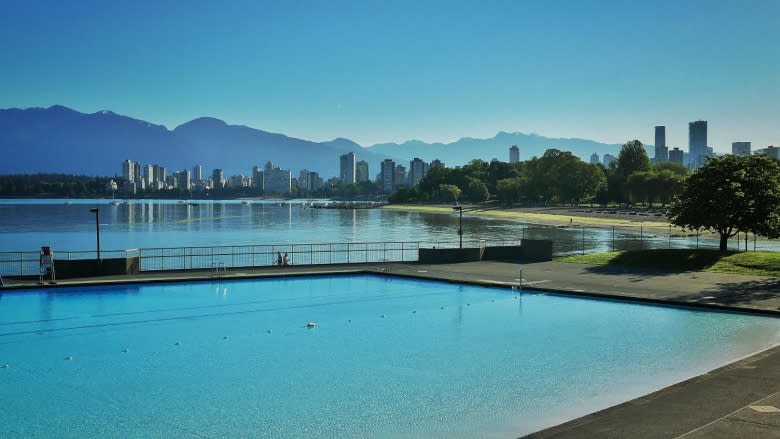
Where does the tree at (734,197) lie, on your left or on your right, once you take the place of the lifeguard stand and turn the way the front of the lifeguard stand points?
on your left

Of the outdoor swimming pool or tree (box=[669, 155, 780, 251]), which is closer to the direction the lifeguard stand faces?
the outdoor swimming pool

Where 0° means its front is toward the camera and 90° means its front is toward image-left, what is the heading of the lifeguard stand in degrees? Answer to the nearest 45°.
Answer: approximately 0°
